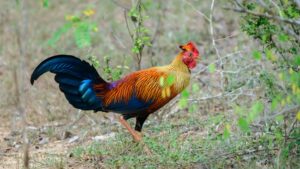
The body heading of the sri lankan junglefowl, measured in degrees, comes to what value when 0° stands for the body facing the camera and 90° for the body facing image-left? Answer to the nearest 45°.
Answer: approximately 270°

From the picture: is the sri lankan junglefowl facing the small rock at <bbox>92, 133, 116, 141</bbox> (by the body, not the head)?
no

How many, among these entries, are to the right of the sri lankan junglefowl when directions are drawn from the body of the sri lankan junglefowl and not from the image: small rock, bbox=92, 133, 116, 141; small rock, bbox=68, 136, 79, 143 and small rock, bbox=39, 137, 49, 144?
0

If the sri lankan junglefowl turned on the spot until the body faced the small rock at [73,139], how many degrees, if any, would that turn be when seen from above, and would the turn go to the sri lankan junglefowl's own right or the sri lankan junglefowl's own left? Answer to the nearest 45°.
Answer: approximately 135° to the sri lankan junglefowl's own left

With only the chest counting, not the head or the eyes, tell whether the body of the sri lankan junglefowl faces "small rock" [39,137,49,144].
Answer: no
